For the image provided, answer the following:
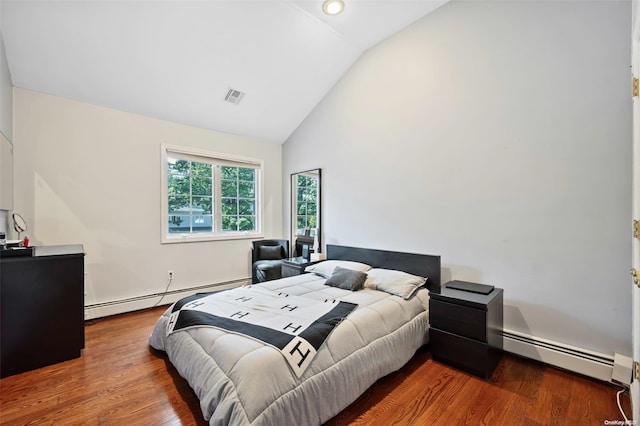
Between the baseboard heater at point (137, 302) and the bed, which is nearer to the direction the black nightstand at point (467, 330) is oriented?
the bed

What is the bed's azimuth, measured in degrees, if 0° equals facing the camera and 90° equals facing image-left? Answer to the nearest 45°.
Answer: approximately 45°

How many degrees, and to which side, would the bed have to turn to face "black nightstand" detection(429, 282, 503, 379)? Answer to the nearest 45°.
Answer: approximately 135° to its left

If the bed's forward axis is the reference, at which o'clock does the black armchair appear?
The black armchair is roughly at 4 o'clock from the bed.

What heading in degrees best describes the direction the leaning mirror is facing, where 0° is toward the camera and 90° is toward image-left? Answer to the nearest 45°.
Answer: approximately 45°

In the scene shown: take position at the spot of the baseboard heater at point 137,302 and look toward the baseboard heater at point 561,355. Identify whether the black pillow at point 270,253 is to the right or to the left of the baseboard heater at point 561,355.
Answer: left

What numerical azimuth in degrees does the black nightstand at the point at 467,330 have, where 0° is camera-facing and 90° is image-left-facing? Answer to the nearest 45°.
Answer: approximately 45°

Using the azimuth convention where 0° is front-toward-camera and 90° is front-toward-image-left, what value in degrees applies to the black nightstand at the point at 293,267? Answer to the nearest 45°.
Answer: approximately 45°

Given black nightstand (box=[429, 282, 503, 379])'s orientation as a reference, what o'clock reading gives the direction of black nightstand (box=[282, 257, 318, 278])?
black nightstand (box=[282, 257, 318, 278]) is roughly at 2 o'clock from black nightstand (box=[429, 282, 503, 379]).
